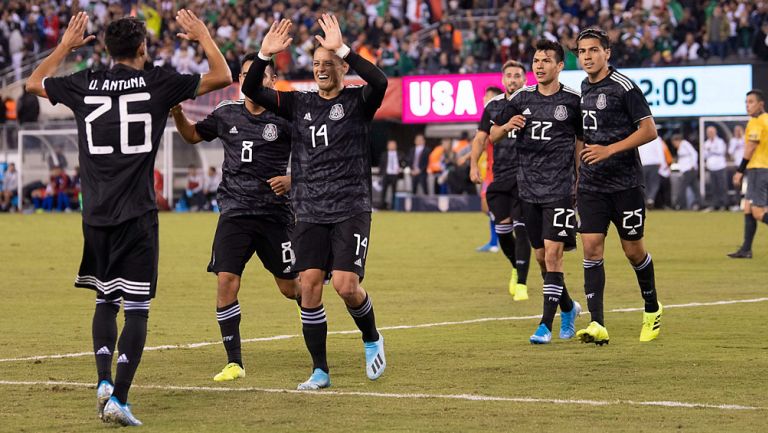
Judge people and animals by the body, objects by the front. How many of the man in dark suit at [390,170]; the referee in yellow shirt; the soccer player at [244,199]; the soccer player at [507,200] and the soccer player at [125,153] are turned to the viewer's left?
1

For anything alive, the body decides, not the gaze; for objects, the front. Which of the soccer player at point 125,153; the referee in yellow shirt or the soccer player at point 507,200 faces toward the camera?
the soccer player at point 507,200

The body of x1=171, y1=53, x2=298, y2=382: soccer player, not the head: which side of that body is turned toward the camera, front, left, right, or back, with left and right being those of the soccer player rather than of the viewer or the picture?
front

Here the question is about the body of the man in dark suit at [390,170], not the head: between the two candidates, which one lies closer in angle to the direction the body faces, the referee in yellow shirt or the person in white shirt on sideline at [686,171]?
the referee in yellow shirt

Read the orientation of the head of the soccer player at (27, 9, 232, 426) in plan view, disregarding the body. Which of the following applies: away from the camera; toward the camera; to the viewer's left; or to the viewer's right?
away from the camera

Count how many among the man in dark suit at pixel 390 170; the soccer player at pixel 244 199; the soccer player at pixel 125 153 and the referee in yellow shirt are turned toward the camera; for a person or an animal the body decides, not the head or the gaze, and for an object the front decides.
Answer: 2

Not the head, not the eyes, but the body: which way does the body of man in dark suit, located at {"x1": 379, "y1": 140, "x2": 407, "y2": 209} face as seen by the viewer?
toward the camera

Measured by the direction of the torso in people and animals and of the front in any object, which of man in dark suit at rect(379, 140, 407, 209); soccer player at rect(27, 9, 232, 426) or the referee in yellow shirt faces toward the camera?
the man in dark suit

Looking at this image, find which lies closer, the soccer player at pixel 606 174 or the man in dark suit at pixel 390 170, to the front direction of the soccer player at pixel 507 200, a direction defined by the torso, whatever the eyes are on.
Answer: the soccer player

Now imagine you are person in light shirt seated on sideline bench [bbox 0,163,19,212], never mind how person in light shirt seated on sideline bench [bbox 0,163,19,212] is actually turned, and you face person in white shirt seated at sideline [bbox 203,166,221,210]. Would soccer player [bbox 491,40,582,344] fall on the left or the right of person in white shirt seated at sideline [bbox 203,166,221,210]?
right

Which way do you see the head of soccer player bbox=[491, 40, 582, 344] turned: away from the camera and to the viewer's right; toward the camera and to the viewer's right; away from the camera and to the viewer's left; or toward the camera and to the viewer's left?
toward the camera and to the viewer's left

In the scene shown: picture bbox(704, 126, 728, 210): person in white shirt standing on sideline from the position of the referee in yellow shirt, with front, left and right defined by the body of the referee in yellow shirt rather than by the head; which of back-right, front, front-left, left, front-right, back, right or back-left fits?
right

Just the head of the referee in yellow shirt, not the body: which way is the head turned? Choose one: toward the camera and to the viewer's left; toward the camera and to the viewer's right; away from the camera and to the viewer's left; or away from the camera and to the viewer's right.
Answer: toward the camera and to the viewer's left

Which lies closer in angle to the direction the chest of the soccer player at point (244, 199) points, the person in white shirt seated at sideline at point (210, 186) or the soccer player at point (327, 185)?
the soccer player

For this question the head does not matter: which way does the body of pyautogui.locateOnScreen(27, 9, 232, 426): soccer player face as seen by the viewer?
away from the camera

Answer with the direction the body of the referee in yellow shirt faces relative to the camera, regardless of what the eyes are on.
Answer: to the viewer's left
